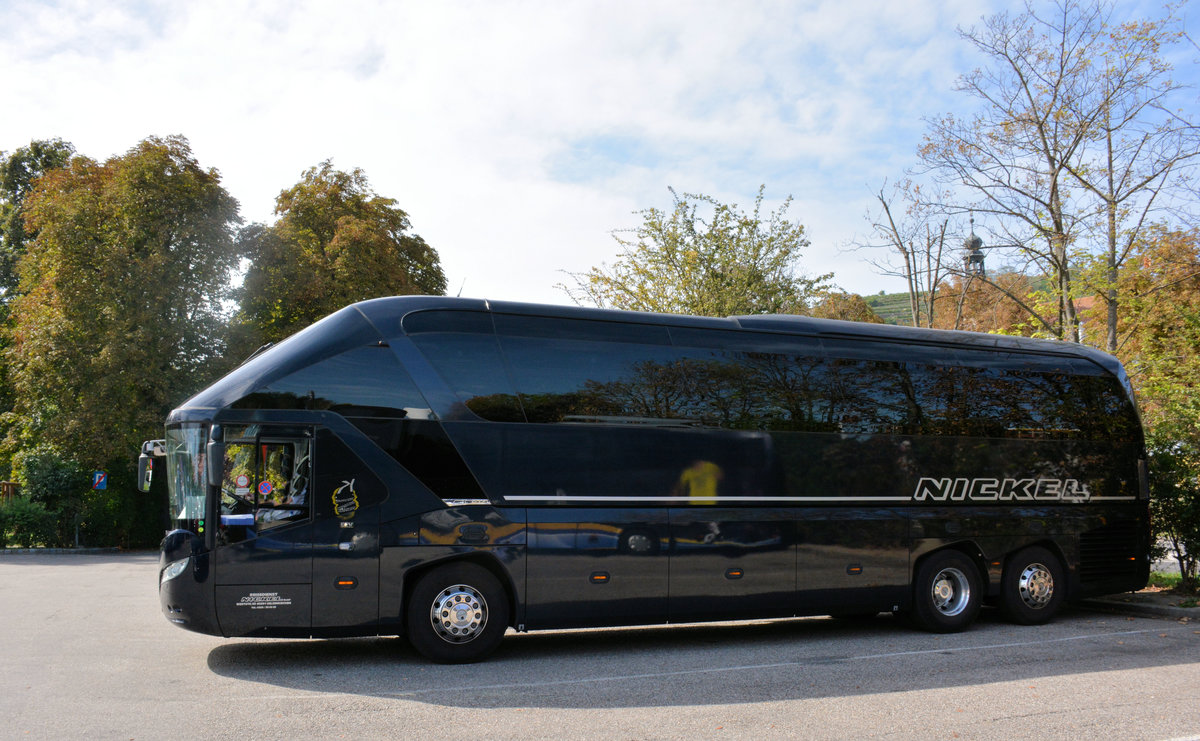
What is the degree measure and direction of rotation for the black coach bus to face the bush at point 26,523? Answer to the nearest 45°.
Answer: approximately 45° to its right

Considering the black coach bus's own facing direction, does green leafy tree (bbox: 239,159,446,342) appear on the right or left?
on its right

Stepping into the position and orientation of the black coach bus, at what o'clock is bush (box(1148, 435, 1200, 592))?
The bush is roughly at 5 o'clock from the black coach bus.

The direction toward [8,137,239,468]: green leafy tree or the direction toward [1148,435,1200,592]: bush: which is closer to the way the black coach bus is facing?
the green leafy tree

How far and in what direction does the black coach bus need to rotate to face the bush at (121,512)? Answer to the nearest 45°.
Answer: approximately 45° to its right

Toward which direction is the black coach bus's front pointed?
to the viewer's left

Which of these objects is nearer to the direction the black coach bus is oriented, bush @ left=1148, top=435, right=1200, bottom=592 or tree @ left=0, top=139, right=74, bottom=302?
the tree

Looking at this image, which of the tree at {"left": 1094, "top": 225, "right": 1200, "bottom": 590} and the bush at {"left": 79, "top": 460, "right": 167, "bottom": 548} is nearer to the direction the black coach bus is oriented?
the bush

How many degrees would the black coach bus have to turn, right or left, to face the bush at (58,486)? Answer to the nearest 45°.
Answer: approximately 45° to its right
